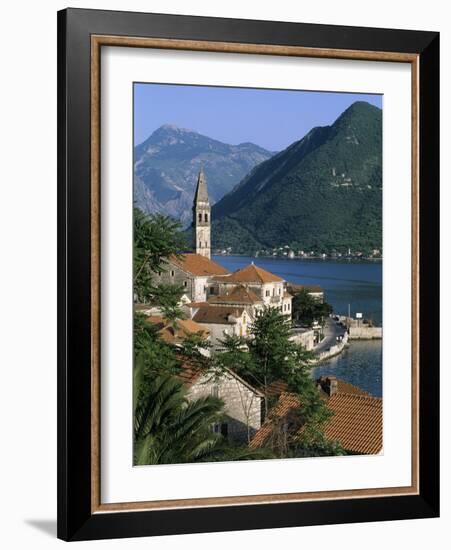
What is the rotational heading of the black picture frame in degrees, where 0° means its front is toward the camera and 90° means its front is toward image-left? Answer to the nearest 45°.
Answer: approximately 315°
